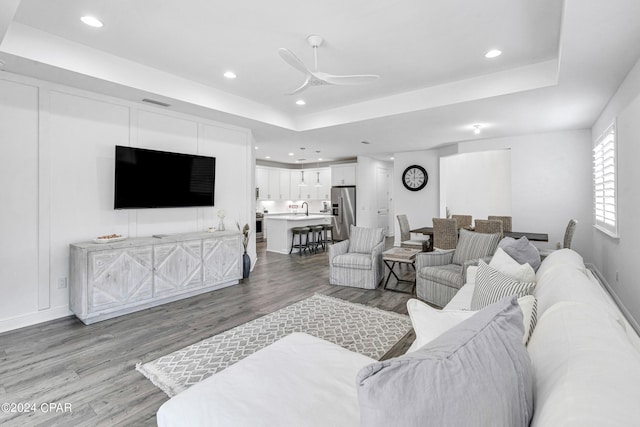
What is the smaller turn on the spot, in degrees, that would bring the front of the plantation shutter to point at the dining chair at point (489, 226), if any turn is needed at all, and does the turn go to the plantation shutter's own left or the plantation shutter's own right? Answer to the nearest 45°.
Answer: approximately 45° to the plantation shutter's own right

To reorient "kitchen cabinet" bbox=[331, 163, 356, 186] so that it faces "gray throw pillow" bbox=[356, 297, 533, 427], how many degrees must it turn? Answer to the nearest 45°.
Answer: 0° — it already faces it

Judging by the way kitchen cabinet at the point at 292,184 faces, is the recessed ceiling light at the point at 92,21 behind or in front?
in front

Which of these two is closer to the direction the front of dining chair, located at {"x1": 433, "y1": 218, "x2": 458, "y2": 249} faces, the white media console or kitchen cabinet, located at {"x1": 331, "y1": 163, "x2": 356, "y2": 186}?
the kitchen cabinet

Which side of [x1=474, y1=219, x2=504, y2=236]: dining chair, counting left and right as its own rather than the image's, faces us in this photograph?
back

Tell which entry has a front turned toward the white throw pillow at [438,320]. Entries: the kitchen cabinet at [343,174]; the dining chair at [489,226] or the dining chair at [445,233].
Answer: the kitchen cabinet

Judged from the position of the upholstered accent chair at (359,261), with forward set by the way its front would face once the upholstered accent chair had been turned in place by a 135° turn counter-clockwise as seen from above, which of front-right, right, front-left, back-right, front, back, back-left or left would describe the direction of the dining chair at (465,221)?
front-left

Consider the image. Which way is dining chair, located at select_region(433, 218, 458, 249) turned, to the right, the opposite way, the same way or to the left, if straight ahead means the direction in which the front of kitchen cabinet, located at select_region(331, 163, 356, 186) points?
the opposite way

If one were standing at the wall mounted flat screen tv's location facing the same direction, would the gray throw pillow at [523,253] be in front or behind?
in front

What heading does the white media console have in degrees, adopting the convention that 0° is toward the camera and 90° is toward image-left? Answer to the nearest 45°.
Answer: approximately 315°

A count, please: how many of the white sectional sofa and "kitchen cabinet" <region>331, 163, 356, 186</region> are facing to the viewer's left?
1

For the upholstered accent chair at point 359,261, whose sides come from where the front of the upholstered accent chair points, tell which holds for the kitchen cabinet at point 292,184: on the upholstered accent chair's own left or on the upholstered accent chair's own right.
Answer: on the upholstered accent chair's own right
